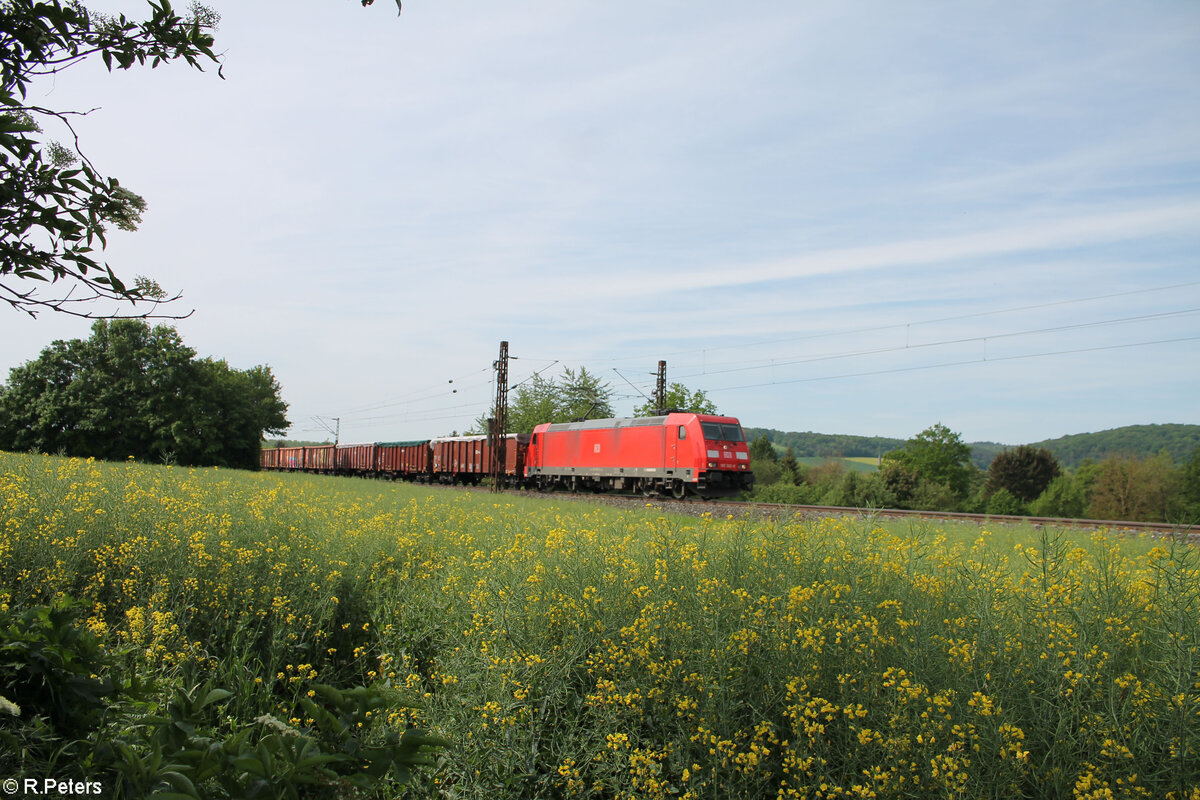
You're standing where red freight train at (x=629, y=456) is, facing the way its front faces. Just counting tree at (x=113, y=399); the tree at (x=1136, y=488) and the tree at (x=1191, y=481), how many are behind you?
1

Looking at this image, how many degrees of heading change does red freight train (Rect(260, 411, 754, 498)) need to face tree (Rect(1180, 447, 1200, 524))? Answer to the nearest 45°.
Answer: approximately 45° to its left

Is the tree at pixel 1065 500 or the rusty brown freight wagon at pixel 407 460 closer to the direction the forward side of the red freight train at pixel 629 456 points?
the tree

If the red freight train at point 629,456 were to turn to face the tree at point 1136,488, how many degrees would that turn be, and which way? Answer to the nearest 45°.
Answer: approximately 45° to its left

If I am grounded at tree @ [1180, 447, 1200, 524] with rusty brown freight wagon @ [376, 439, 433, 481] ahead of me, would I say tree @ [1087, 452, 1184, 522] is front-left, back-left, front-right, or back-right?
front-left

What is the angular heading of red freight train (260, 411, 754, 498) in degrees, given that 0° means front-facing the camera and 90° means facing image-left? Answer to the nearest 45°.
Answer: approximately 315°

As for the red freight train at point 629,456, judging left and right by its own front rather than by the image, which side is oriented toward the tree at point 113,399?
back
